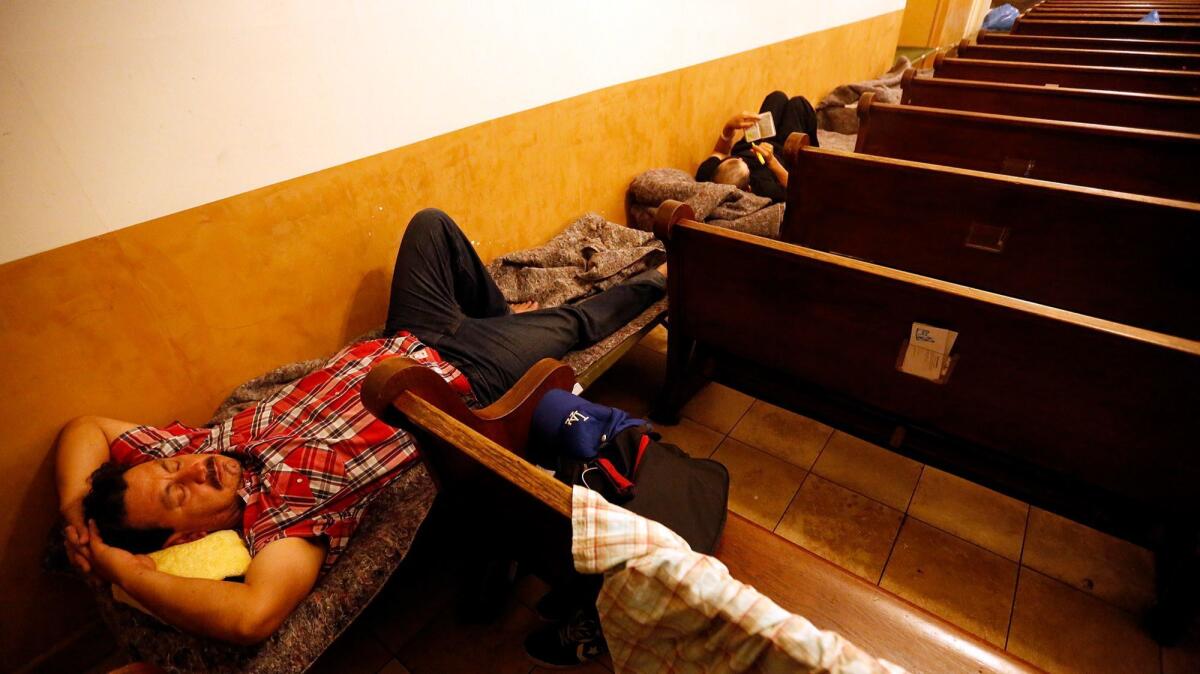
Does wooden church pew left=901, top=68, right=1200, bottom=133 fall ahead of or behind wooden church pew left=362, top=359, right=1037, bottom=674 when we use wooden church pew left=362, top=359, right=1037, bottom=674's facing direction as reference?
ahead

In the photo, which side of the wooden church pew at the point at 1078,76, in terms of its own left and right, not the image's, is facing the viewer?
back

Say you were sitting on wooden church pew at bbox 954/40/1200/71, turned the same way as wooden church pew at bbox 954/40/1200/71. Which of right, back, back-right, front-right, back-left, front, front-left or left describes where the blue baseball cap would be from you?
back

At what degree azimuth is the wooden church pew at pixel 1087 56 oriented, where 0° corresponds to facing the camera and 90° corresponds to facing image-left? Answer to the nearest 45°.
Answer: approximately 180°

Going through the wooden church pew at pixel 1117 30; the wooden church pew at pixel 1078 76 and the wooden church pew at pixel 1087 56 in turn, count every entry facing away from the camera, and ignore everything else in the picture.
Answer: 3

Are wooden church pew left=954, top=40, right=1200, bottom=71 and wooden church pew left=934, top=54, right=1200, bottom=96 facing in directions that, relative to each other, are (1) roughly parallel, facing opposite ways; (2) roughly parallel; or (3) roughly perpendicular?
roughly parallel

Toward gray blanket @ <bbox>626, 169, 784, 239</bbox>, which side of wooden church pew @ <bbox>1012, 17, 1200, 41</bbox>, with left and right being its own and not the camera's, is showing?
back

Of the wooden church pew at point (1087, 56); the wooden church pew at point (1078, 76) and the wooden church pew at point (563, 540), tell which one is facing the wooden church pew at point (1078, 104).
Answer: the wooden church pew at point (563, 540)

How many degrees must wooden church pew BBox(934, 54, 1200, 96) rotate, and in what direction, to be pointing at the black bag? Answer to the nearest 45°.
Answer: approximately 180°

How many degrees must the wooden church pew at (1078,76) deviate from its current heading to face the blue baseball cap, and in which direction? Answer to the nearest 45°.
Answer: approximately 180°

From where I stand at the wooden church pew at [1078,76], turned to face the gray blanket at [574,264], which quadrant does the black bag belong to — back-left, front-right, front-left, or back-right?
front-left

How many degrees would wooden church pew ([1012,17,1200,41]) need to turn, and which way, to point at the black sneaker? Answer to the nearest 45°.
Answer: approximately 180°

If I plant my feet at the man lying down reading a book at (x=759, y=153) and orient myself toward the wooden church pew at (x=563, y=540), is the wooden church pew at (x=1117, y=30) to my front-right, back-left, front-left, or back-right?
back-left

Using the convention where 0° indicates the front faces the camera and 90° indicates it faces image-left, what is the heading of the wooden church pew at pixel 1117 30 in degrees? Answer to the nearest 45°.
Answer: approximately 180°

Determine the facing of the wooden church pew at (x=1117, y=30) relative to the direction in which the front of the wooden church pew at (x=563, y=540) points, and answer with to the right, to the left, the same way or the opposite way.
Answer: the same way

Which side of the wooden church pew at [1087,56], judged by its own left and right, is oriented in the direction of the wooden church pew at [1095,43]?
front

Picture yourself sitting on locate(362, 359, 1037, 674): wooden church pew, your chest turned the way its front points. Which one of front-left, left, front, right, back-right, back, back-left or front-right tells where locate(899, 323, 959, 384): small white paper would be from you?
front

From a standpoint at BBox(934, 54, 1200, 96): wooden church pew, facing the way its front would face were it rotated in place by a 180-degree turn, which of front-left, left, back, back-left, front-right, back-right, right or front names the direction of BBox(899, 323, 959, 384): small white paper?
front

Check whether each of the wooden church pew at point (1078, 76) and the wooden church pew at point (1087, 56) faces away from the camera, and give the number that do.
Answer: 2

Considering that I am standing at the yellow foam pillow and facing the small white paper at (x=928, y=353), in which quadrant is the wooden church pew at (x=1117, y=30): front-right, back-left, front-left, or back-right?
front-left

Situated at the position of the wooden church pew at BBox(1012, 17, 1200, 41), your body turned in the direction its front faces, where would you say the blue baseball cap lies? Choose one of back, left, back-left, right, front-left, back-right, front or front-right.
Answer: back

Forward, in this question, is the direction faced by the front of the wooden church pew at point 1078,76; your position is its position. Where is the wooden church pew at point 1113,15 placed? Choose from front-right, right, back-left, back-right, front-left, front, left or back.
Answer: front
